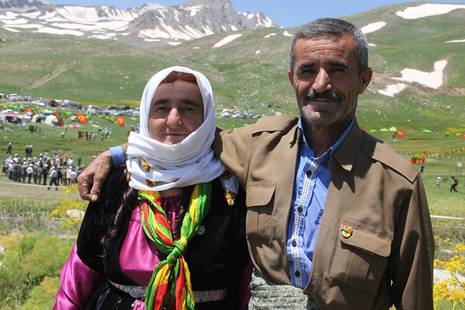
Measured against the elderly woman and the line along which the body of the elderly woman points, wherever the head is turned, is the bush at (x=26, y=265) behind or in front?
behind

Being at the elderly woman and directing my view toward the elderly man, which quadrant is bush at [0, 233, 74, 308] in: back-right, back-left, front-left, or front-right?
back-left

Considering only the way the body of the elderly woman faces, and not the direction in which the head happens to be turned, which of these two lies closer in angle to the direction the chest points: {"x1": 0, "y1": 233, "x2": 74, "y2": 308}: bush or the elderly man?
the elderly man

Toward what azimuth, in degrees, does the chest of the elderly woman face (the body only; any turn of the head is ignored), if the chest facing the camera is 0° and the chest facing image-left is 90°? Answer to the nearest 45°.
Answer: approximately 0°

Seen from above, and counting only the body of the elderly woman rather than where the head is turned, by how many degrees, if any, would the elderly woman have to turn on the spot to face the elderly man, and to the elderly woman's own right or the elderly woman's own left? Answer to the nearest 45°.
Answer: approximately 45° to the elderly woman's own left

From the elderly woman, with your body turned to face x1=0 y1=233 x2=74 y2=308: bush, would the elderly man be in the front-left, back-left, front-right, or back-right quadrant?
back-right
